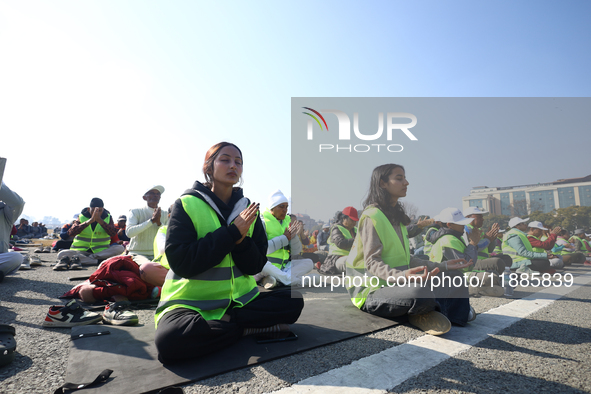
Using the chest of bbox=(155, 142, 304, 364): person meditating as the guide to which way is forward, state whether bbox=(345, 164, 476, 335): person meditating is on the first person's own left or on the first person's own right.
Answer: on the first person's own left

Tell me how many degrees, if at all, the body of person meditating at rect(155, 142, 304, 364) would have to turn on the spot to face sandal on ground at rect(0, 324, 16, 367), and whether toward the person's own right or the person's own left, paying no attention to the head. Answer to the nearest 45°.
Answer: approximately 135° to the person's own right

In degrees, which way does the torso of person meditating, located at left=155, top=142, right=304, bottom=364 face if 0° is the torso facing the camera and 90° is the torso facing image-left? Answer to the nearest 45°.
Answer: approximately 315°

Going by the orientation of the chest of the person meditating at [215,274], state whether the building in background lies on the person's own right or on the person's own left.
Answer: on the person's own left
